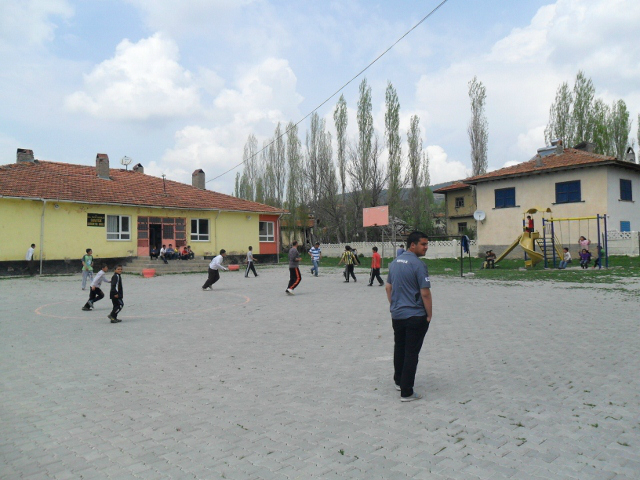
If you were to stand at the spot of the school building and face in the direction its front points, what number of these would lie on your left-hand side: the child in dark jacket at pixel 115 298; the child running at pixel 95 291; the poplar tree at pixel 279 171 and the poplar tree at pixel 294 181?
2

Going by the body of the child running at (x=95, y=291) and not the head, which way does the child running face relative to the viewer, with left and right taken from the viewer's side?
facing to the right of the viewer

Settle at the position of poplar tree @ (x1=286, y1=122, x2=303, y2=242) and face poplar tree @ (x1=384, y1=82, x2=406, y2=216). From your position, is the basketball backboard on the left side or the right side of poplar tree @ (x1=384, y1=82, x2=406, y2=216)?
right

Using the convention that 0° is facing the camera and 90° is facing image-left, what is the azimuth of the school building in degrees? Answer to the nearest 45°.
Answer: approximately 315°

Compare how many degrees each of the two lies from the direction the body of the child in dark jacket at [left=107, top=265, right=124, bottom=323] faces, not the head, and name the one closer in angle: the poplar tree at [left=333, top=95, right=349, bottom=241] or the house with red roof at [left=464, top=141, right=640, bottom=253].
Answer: the house with red roof

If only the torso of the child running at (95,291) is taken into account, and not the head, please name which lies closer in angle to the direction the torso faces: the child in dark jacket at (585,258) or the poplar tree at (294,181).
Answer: the child in dark jacket

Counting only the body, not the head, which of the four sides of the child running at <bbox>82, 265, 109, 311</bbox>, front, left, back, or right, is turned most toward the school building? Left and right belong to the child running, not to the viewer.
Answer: left

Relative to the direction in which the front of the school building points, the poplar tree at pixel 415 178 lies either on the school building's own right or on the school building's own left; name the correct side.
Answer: on the school building's own left
